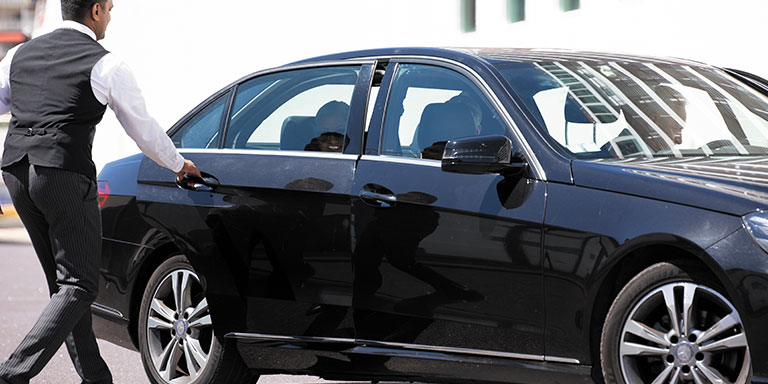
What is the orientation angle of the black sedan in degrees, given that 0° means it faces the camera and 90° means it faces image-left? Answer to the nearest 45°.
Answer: approximately 315°

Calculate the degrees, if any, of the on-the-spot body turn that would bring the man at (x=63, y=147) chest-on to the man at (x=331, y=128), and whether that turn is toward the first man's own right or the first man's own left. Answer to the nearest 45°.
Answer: approximately 45° to the first man's own right

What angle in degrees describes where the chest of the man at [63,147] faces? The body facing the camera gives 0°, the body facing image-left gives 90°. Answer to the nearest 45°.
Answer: approximately 225°

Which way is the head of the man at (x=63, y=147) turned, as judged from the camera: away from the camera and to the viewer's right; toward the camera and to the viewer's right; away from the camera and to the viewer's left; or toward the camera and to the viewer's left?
away from the camera and to the viewer's right
